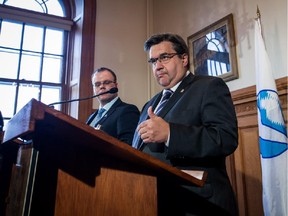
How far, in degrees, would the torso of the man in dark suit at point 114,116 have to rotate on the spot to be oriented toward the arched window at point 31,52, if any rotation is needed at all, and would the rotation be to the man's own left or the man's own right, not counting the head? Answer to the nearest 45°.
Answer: approximately 90° to the man's own right

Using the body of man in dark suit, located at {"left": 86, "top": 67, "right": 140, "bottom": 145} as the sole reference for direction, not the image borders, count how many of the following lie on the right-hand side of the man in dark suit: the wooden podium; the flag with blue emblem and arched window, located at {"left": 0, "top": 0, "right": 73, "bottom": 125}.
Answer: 1

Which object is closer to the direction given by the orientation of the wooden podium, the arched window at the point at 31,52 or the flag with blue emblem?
the arched window

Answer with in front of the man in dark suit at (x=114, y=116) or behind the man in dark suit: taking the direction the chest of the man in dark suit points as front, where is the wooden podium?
in front

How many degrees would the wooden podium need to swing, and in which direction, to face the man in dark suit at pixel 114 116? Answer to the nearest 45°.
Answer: approximately 90° to its right

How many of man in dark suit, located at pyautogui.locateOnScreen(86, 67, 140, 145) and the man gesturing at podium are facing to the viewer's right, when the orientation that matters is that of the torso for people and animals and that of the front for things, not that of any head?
0

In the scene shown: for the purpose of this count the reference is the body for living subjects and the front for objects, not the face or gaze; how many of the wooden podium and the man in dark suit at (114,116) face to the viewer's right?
0

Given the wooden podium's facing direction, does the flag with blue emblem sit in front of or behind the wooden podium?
behind

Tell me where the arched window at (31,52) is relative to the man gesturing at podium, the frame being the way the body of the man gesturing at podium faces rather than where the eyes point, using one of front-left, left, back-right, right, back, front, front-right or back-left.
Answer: right

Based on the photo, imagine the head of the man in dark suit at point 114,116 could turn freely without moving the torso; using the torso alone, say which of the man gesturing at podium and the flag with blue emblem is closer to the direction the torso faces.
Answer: the man gesturing at podium

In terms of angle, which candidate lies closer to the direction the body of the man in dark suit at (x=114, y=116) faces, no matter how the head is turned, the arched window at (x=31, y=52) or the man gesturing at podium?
the man gesturing at podium

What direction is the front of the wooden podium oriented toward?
to the viewer's left

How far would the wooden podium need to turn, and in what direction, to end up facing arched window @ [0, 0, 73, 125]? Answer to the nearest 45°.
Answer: approximately 90° to its right

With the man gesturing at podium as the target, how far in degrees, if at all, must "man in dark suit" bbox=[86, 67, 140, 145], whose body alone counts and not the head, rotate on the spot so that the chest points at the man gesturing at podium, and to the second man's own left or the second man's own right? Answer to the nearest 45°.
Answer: approximately 45° to the second man's own left
